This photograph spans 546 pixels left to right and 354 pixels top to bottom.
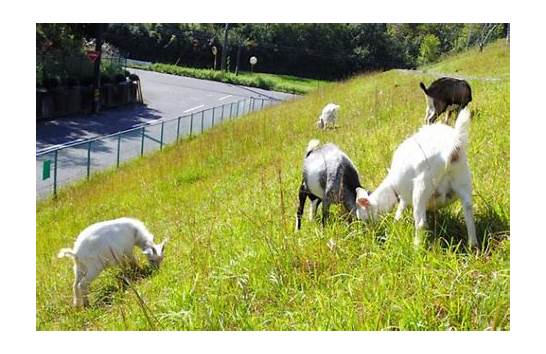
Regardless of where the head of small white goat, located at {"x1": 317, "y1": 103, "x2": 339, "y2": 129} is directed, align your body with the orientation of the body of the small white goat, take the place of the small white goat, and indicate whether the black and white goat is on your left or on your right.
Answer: on your left

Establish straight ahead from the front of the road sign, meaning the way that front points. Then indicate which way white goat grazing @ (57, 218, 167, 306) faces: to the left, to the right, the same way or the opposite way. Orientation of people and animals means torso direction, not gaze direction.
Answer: to the left

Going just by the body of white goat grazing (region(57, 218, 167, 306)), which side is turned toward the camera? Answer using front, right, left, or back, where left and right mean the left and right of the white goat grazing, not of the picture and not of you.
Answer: right

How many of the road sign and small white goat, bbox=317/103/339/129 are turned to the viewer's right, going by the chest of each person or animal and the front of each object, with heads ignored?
0

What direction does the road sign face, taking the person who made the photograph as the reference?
facing the viewer

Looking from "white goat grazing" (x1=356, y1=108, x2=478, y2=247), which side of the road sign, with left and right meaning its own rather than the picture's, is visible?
front

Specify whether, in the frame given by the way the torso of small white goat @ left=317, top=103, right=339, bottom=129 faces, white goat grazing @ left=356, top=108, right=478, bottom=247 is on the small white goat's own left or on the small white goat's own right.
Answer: on the small white goat's own left
